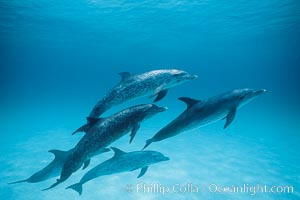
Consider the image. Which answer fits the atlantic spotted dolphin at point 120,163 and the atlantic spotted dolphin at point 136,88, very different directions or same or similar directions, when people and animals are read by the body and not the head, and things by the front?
same or similar directions

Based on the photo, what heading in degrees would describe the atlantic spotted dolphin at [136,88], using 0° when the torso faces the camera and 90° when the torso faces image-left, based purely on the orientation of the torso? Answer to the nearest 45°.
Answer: approximately 270°

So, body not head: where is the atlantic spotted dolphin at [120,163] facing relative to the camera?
to the viewer's right

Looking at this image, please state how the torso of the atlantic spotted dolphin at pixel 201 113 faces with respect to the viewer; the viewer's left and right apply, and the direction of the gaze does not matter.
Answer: facing to the right of the viewer

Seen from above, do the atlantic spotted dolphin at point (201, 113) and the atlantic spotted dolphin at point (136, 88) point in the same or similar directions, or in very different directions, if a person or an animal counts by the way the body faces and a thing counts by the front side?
same or similar directions

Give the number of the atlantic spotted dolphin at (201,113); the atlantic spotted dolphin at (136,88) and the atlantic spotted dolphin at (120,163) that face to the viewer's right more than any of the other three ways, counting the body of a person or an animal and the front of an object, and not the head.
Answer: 3

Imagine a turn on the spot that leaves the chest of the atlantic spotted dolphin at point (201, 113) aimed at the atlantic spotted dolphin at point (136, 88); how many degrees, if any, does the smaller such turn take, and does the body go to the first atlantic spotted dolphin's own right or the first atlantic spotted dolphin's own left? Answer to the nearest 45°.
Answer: approximately 180°
